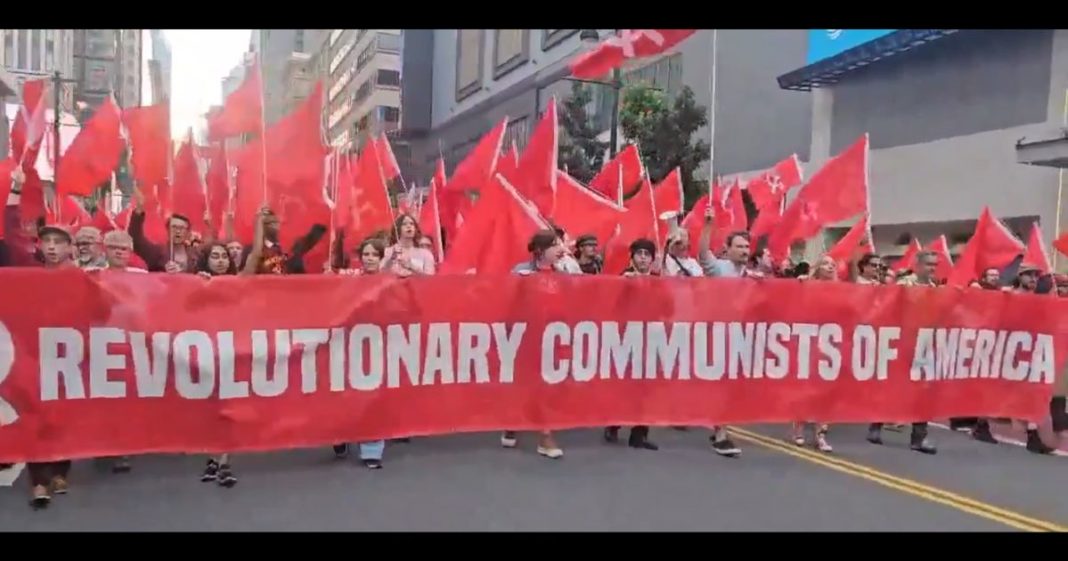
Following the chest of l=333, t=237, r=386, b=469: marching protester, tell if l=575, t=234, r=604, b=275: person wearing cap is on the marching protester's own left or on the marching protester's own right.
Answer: on the marching protester's own left

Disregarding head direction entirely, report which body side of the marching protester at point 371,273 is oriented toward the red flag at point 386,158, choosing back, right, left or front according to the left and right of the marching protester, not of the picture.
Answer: back

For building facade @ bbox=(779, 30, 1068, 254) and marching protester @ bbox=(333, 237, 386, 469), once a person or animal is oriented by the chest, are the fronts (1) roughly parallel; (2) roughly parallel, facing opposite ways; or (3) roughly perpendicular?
roughly perpendicular

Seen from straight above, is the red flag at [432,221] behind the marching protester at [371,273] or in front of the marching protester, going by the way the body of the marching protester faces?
behind

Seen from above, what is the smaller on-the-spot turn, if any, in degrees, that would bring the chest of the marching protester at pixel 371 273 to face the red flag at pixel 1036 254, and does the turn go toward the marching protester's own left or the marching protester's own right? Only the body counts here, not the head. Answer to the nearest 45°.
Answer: approximately 90° to the marching protester's own left

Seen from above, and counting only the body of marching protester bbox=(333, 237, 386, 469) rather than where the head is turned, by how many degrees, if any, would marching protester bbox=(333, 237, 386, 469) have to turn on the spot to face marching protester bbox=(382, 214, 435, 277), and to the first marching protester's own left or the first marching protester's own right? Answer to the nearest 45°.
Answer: approximately 135° to the first marching protester's own left

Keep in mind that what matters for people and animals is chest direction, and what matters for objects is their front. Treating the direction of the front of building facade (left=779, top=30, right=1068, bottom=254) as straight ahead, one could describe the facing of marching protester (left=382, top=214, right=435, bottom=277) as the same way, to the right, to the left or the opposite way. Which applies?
to the left

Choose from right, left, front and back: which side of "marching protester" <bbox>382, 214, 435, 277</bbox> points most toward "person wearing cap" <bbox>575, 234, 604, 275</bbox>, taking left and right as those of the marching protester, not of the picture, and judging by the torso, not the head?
left

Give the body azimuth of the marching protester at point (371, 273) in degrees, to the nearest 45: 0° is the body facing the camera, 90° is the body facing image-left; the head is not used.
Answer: approximately 0°

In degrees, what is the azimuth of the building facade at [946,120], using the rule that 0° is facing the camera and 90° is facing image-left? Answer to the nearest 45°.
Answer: approximately 45°

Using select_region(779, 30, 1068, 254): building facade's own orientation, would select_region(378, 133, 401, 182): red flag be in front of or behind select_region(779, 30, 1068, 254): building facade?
in front

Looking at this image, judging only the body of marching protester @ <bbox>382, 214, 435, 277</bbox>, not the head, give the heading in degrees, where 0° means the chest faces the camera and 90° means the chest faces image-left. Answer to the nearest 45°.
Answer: approximately 0°

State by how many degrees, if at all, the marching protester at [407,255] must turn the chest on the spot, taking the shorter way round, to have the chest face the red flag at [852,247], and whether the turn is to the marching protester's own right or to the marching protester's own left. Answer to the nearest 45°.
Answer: approximately 90° to the marching protester's own left

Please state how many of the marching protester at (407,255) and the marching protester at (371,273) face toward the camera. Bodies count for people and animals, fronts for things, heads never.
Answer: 2

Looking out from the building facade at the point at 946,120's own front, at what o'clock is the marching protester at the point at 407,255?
The marching protester is roughly at 11 o'clock from the building facade.
